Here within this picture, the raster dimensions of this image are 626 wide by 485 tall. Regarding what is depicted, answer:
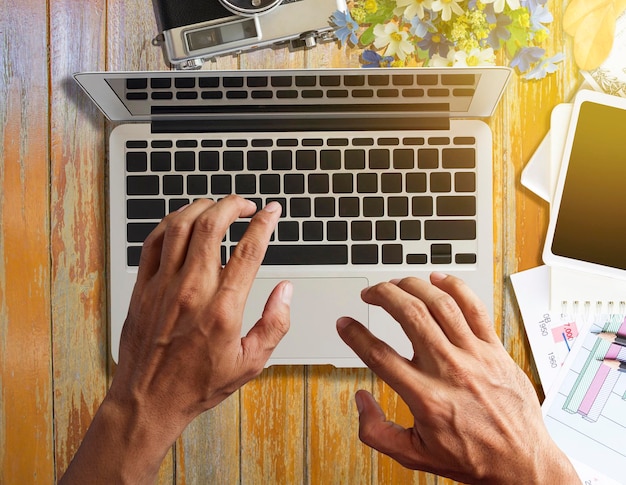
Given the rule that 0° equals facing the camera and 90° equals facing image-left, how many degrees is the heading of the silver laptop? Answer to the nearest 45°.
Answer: approximately 0°

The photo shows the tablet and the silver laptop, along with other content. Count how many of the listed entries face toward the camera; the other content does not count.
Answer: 2

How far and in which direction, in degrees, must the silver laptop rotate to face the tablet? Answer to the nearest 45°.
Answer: approximately 90° to its left

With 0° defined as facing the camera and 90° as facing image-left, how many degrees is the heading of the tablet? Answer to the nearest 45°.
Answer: approximately 0°
